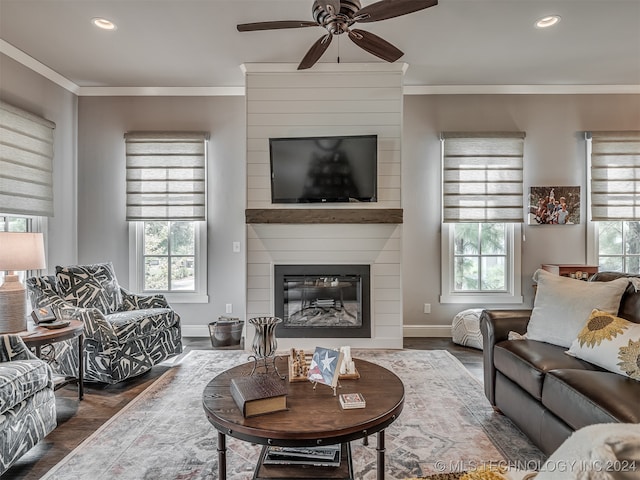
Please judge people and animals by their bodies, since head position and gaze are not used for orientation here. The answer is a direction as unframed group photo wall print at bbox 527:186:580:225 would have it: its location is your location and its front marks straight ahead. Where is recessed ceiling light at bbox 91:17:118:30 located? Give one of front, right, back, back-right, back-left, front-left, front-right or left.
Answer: front-right

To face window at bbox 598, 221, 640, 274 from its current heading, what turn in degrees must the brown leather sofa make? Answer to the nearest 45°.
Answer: approximately 135° to its right

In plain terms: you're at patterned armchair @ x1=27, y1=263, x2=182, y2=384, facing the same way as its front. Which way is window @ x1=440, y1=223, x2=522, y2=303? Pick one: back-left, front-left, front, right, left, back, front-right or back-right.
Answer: front-left

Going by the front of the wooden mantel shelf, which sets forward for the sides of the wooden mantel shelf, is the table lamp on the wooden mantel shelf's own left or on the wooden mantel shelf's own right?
on the wooden mantel shelf's own right

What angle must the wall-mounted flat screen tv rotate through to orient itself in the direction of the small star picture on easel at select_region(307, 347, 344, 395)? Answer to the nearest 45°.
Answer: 0° — it already faces it

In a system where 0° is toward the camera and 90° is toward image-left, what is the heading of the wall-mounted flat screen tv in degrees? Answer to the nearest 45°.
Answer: approximately 0°

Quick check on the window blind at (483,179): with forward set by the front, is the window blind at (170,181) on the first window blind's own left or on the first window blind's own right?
on the first window blind's own right

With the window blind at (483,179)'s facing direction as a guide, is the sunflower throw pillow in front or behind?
in front

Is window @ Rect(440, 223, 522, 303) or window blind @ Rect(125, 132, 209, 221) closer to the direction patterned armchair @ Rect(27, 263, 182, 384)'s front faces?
the window

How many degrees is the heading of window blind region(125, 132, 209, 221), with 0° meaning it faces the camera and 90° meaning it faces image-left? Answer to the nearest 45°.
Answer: approximately 0°

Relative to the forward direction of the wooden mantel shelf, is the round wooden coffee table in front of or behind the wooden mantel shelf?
in front

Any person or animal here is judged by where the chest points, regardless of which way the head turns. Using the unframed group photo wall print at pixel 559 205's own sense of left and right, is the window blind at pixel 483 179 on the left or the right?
on its right

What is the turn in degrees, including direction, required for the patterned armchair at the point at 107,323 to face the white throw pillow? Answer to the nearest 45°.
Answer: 0° — it already faces it
